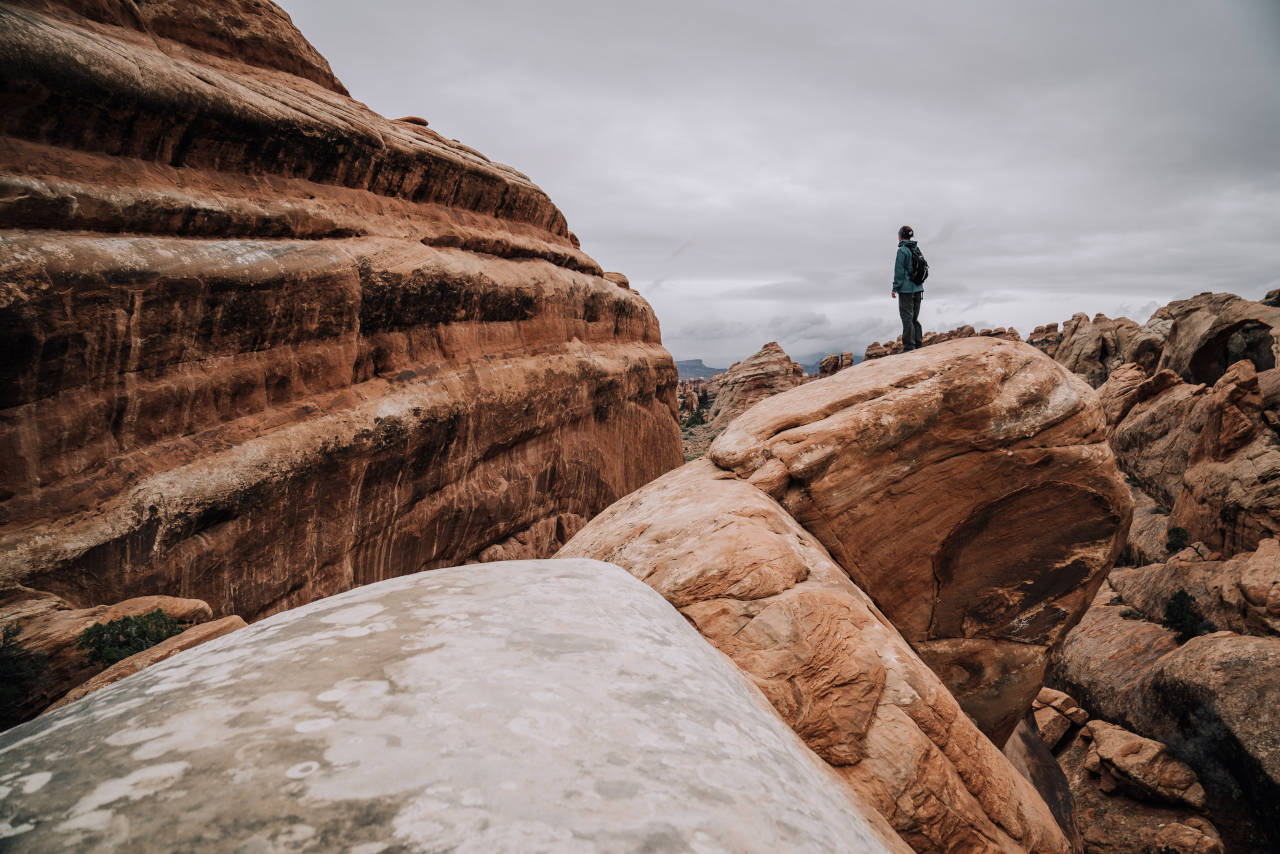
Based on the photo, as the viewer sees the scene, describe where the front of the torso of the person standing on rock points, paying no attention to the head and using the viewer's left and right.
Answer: facing away from the viewer and to the left of the viewer

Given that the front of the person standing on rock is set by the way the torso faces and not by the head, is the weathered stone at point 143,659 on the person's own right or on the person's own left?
on the person's own left

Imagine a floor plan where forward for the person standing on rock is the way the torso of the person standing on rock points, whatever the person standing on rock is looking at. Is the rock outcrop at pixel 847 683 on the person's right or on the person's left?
on the person's left

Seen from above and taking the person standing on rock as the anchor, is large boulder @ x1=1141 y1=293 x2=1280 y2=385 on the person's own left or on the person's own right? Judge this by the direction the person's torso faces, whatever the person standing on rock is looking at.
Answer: on the person's own right

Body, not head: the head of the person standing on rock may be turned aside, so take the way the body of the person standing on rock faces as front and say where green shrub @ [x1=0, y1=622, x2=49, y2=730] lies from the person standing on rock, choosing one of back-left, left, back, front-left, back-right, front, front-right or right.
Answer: left
